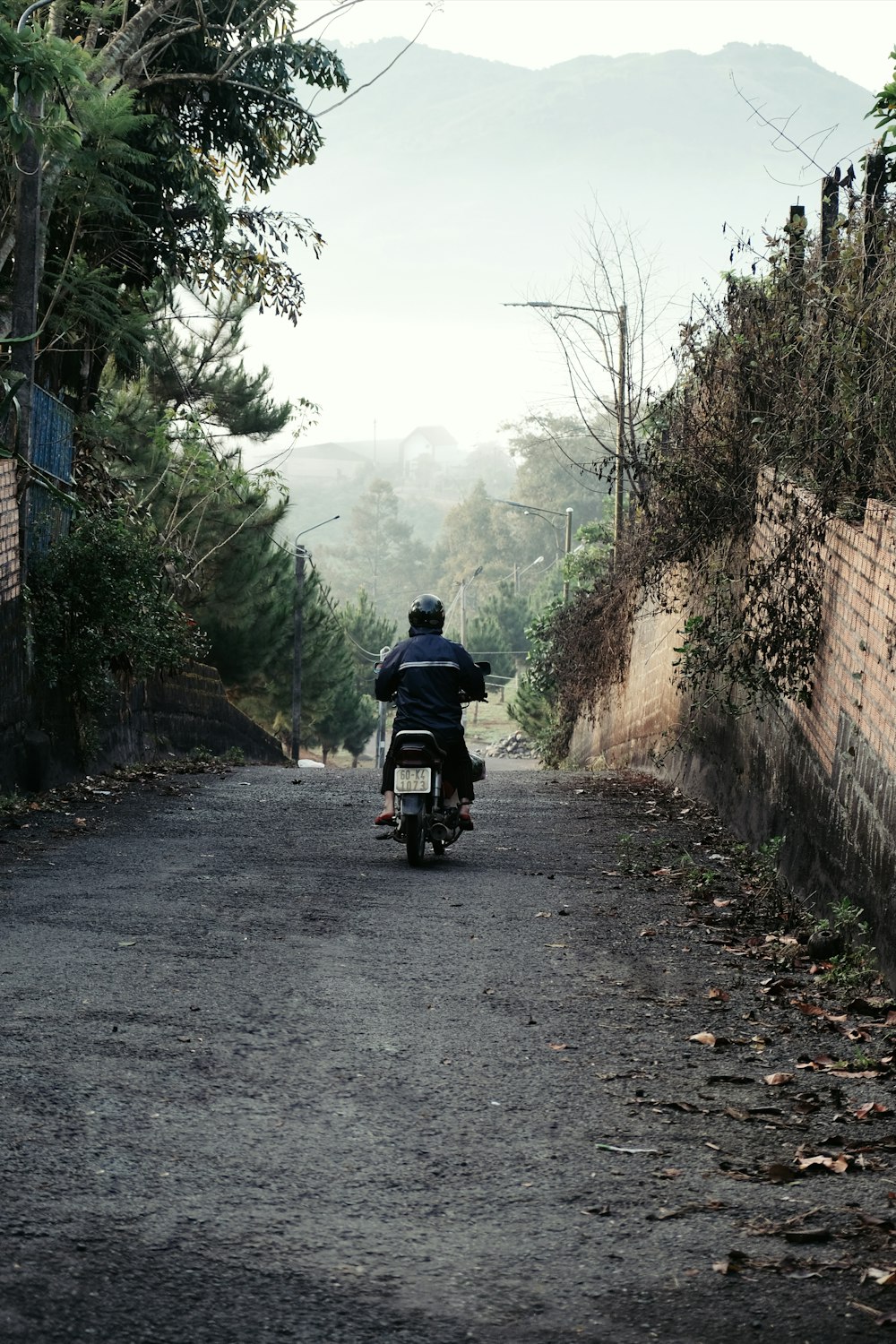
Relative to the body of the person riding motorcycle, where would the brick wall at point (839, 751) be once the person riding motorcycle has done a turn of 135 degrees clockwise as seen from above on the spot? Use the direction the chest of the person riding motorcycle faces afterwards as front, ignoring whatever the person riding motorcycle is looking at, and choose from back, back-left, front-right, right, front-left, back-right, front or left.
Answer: front

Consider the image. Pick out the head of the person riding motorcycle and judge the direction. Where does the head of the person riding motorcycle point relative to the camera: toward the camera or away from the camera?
away from the camera

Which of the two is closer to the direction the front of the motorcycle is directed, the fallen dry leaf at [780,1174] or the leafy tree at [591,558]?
the leafy tree

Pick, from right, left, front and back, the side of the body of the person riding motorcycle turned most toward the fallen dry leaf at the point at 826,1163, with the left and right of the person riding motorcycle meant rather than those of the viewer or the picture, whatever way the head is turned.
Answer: back

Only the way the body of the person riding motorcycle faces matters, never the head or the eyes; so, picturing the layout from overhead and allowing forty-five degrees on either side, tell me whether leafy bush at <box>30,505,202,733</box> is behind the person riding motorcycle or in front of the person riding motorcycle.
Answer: in front

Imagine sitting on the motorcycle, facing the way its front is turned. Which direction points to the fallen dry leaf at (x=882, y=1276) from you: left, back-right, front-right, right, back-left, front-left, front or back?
back

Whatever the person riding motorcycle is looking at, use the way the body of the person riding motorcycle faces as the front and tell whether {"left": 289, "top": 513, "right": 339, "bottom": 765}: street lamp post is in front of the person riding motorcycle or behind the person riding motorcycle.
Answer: in front

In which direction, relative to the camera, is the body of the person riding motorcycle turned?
away from the camera

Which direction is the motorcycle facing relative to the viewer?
away from the camera

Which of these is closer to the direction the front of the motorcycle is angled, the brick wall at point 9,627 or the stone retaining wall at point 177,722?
the stone retaining wall
